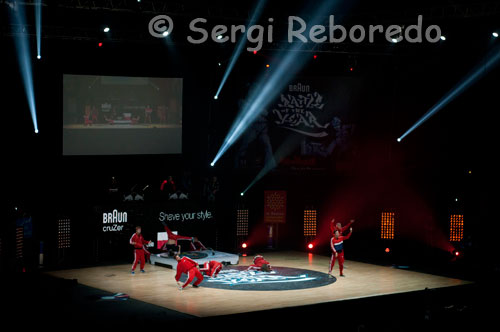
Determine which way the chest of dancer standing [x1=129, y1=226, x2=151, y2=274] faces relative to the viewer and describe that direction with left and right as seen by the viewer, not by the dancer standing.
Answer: facing the viewer and to the right of the viewer

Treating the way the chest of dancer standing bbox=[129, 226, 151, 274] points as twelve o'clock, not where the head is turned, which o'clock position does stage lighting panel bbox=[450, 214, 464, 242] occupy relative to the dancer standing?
The stage lighting panel is roughly at 10 o'clock from the dancer standing.

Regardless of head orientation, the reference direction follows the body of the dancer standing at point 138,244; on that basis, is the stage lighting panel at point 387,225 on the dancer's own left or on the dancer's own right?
on the dancer's own left

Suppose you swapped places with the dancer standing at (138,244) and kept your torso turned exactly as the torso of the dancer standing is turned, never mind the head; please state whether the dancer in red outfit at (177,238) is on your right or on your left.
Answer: on your left

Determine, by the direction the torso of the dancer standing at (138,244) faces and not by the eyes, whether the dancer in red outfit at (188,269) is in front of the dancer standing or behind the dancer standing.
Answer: in front

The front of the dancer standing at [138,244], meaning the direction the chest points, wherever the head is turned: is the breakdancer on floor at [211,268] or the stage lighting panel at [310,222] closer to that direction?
the breakdancer on floor

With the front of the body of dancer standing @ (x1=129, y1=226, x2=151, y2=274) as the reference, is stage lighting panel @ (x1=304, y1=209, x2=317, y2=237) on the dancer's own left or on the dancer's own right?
on the dancer's own left

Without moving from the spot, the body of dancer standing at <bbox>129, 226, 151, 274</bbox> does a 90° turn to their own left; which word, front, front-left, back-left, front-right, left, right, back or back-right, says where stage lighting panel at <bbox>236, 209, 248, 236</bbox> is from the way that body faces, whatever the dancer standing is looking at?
front

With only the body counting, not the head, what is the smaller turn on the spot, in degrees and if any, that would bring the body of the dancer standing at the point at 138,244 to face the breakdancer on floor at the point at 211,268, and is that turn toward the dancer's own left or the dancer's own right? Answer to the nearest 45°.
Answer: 0° — they already face them
